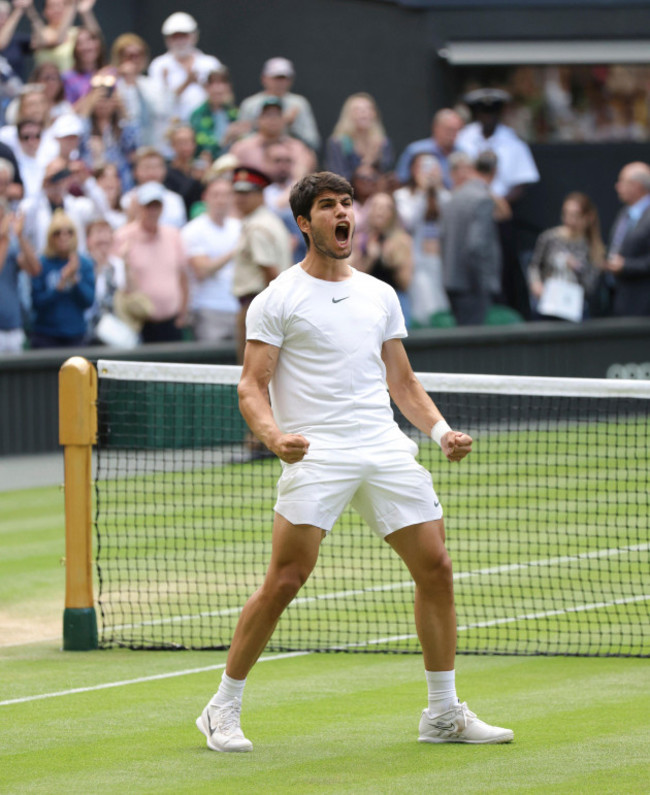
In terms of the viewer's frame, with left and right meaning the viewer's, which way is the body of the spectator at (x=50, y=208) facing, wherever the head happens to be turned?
facing the viewer

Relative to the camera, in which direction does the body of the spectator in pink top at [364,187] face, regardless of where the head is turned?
toward the camera

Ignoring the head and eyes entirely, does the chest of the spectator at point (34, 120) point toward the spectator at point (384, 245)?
no

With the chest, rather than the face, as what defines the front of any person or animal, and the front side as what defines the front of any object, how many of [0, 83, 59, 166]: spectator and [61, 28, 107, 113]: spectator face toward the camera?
2

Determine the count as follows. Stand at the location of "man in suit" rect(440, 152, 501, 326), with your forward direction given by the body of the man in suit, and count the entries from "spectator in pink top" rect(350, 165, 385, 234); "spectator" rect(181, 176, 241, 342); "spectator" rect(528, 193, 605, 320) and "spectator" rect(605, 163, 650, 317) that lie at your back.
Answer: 2

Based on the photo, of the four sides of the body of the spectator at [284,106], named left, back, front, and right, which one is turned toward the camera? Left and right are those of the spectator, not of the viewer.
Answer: front

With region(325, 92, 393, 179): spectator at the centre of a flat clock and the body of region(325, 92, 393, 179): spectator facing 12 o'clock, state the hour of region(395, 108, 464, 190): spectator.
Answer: region(395, 108, 464, 190): spectator is roughly at 8 o'clock from region(325, 92, 393, 179): spectator.

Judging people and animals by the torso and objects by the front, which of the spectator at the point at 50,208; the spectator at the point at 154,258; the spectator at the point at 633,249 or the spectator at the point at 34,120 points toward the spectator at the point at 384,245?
the spectator at the point at 633,249

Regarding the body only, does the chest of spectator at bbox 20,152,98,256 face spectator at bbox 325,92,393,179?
no

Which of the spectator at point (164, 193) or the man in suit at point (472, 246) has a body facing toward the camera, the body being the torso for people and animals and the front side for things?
the spectator

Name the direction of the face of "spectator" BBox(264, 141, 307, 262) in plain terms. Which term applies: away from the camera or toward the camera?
toward the camera

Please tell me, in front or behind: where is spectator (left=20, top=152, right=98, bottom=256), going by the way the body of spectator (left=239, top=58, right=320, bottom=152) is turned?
in front

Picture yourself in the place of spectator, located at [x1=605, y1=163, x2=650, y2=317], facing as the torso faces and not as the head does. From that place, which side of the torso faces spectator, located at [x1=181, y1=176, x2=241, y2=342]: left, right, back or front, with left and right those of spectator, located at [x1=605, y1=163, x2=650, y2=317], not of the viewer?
front

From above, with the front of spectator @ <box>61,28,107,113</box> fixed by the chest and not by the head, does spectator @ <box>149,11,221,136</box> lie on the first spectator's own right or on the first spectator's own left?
on the first spectator's own left

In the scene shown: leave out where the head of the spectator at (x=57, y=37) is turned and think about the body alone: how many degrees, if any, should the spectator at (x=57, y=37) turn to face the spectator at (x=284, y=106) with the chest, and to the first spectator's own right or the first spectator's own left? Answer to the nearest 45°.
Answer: approximately 90° to the first spectator's own left

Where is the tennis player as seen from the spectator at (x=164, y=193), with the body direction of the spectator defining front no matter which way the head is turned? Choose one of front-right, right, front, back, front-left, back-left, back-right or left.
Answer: front

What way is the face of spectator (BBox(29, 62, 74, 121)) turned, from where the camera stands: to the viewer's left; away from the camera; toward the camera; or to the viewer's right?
toward the camera

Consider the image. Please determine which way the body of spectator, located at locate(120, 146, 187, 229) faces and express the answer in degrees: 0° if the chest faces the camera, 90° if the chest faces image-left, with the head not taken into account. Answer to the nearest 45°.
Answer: approximately 0°

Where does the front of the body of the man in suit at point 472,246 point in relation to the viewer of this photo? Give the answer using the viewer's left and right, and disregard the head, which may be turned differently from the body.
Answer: facing away from the viewer and to the right of the viewer

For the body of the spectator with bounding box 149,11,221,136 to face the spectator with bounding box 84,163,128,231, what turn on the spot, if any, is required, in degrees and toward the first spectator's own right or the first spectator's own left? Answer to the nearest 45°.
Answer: approximately 45° to the first spectator's own right

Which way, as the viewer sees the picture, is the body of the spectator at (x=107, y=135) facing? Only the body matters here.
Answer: toward the camera
